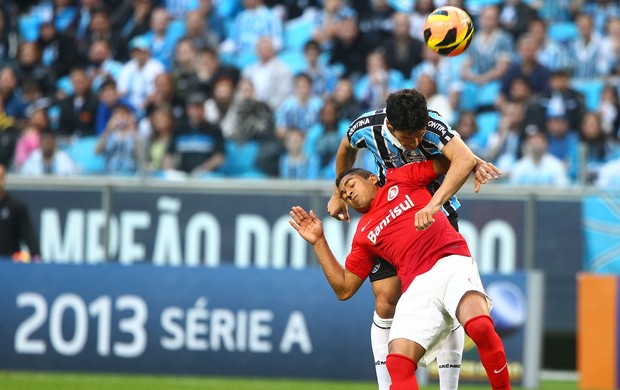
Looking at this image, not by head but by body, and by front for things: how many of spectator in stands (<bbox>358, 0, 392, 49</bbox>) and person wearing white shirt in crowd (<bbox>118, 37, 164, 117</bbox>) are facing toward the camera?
2

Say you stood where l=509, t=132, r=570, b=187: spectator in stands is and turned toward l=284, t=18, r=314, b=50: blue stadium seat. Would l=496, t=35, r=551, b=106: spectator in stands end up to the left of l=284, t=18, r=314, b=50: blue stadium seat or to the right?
right

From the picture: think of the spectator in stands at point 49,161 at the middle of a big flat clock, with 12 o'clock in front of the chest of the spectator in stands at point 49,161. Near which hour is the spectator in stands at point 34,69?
the spectator in stands at point 34,69 is roughly at 6 o'clock from the spectator in stands at point 49,161.

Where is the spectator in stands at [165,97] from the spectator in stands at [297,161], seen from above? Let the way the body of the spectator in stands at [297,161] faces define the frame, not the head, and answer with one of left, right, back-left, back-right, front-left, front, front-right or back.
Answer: back-right

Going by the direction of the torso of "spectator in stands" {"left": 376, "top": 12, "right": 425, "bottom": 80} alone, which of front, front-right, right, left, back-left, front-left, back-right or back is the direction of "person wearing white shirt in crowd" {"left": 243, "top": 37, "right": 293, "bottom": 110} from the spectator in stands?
right

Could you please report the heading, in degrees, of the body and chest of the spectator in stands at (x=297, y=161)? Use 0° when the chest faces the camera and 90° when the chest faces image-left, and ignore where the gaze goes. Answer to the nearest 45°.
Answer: approximately 0°

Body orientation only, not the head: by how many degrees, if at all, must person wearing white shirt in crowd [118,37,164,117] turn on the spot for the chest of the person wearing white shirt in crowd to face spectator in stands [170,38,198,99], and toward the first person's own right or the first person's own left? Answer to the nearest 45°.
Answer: approximately 45° to the first person's own left

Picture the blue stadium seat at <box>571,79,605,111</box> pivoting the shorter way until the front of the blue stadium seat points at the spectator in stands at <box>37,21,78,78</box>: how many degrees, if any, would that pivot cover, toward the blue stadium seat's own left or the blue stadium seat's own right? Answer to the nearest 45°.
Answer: approximately 90° to the blue stadium seat's own right

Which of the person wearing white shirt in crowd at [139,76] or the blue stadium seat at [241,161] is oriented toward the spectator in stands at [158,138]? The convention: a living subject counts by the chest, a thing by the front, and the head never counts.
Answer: the person wearing white shirt in crowd
